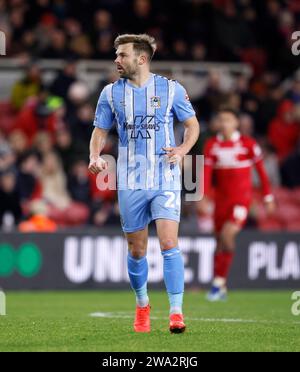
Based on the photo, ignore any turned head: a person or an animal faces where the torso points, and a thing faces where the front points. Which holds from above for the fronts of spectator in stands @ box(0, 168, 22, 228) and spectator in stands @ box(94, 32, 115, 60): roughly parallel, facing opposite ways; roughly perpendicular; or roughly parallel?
roughly parallel

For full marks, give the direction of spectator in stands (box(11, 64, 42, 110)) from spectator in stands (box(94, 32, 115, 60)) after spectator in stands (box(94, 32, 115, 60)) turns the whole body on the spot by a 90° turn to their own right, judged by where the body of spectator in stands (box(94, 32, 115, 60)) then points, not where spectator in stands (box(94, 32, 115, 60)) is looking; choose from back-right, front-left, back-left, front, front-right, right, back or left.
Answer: front-left

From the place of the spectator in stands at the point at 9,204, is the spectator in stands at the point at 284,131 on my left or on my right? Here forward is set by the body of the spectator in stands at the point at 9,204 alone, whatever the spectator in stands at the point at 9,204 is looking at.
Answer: on my left

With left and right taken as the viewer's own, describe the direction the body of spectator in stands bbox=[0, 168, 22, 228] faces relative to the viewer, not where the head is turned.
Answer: facing the viewer

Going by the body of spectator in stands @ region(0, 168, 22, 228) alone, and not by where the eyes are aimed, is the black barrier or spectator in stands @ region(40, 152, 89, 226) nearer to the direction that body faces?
the black barrier

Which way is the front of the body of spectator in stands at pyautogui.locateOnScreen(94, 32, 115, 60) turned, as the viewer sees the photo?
toward the camera

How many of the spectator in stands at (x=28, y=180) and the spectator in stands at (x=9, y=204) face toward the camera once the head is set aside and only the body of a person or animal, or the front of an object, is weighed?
2

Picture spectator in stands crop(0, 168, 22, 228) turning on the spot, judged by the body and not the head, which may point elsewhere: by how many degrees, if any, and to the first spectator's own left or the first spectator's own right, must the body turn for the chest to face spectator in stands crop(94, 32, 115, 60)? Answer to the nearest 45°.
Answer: approximately 135° to the first spectator's own left
